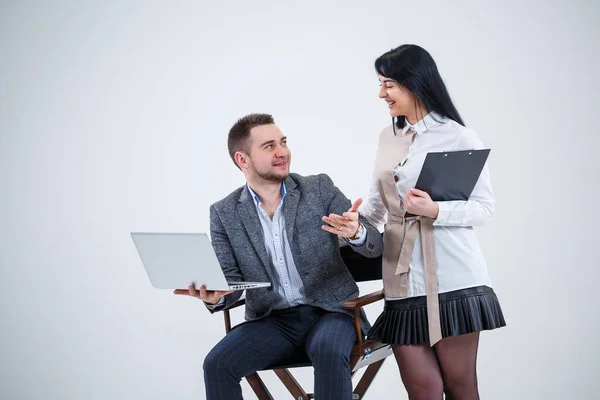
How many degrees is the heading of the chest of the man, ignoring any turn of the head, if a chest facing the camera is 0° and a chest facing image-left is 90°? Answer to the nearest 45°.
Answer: approximately 0°

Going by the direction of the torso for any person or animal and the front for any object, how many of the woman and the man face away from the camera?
0

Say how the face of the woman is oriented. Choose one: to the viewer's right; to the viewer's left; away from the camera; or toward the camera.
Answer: to the viewer's left

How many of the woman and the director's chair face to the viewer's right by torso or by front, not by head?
0

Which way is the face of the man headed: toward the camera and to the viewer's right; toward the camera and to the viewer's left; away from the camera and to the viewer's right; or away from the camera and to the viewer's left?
toward the camera and to the viewer's right

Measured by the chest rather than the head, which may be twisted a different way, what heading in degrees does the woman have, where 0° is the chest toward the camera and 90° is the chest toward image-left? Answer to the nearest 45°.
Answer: approximately 45°

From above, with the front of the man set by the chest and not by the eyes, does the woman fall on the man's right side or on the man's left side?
on the man's left side

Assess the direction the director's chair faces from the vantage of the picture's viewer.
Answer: facing the viewer and to the left of the viewer

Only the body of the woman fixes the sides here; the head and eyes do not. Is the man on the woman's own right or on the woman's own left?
on the woman's own right
